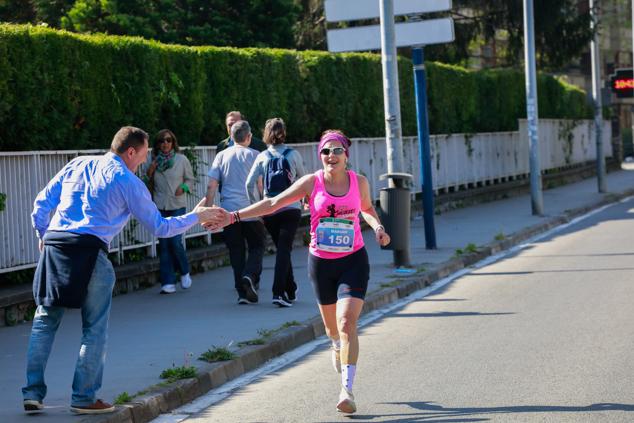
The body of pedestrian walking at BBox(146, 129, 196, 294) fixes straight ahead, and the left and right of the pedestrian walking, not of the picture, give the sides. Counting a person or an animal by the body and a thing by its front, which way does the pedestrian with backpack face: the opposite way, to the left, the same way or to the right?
the opposite way

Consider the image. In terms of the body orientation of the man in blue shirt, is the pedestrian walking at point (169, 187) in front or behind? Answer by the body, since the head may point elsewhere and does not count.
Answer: in front

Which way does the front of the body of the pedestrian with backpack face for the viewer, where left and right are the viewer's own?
facing away from the viewer

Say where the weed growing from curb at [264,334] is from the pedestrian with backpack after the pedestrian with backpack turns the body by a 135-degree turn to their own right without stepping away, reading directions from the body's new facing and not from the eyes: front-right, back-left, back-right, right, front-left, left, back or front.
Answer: front-right

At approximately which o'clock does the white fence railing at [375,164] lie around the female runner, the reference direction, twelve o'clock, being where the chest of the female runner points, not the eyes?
The white fence railing is roughly at 6 o'clock from the female runner.

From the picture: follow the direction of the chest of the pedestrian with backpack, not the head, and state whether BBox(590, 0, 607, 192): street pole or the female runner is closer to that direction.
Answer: the street pole

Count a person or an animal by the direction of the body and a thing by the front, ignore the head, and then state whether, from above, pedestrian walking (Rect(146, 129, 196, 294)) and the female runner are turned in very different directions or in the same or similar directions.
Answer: same or similar directions

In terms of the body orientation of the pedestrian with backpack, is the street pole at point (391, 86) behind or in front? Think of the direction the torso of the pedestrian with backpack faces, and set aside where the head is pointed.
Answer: in front

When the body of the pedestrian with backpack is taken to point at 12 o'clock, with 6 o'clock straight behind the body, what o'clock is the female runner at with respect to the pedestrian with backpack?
The female runner is roughly at 6 o'clock from the pedestrian with backpack.

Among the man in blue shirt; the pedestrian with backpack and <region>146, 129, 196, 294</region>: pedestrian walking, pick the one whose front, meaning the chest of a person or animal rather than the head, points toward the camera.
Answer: the pedestrian walking

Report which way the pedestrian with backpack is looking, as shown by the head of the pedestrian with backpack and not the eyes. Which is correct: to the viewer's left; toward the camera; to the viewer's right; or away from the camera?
away from the camera

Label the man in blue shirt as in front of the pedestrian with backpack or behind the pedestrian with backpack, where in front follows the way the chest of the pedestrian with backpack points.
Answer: behind

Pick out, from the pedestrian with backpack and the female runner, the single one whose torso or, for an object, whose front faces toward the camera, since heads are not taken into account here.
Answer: the female runner

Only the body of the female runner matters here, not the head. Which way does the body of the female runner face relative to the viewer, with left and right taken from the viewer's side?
facing the viewer

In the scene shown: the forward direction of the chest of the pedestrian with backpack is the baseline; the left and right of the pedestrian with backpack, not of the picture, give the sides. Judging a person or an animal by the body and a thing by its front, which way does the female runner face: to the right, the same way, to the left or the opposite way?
the opposite way

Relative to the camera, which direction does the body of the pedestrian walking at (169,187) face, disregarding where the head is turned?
toward the camera
